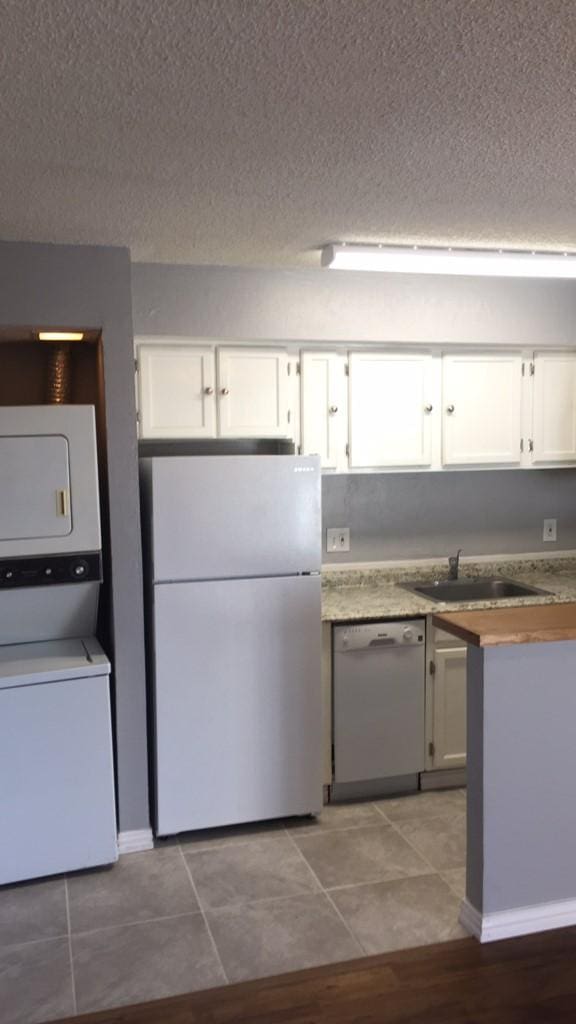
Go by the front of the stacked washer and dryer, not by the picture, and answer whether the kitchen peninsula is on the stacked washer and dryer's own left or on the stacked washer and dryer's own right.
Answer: on the stacked washer and dryer's own left

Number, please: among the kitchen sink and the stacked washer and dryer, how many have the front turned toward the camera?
2

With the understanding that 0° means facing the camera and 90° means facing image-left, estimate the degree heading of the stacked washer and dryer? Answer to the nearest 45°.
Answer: approximately 0°

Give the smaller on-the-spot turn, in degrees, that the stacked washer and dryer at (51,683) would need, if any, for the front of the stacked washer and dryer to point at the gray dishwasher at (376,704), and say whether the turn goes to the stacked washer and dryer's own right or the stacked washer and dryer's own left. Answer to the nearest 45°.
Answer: approximately 90° to the stacked washer and dryer's own left

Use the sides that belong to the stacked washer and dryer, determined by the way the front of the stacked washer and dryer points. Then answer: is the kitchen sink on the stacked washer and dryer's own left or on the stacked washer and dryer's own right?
on the stacked washer and dryer's own left

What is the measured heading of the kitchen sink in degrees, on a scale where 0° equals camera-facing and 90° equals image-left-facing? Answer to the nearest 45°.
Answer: approximately 0°
